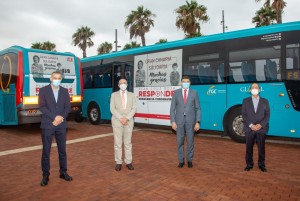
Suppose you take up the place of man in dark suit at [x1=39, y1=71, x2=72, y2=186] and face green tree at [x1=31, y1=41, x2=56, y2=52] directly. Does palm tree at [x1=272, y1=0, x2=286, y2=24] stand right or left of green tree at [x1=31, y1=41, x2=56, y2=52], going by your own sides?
right

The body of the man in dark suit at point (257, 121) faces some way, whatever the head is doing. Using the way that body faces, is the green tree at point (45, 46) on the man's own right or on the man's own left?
on the man's own right

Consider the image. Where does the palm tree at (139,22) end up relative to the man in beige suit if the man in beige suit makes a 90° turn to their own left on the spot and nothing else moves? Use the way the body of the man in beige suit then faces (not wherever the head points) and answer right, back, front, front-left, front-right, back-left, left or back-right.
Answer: left

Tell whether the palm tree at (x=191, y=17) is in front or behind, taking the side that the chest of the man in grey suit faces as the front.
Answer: behind

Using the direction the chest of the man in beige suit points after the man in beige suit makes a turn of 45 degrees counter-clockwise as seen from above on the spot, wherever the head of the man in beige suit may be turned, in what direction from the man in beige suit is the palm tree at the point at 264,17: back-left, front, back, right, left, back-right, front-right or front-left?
left

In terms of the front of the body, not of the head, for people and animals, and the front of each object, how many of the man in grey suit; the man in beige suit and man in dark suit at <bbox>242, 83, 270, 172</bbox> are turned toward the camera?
3

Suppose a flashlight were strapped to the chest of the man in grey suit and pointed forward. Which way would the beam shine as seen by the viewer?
toward the camera
